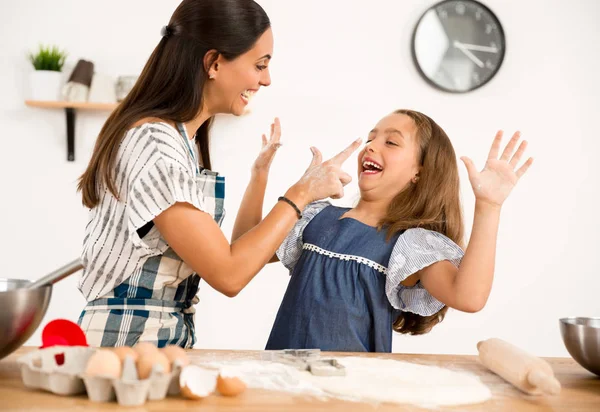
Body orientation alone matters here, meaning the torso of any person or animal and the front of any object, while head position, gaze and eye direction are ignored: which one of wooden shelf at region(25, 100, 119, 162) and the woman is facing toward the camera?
the wooden shelf

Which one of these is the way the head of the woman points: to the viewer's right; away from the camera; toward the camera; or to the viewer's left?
to the viewer's right

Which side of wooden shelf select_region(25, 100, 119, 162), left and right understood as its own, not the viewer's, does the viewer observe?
front

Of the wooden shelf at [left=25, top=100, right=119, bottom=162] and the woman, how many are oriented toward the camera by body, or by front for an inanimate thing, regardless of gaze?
1

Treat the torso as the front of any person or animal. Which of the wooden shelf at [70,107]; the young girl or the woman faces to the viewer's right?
the woman

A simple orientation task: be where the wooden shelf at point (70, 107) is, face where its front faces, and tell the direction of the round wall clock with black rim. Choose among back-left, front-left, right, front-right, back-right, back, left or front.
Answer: left

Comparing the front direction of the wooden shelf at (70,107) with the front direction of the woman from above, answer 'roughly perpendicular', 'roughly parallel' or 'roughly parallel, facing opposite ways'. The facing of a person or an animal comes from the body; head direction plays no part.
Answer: roughly perpendicular

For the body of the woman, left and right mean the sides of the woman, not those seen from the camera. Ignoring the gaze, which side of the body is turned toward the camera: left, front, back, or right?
right

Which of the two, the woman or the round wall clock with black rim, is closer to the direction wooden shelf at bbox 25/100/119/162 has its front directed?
the woman

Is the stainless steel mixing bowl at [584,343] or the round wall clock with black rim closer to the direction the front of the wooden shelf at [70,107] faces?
the stainless steel mixing bowl

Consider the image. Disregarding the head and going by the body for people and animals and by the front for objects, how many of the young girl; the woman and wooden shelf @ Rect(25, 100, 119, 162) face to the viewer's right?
1

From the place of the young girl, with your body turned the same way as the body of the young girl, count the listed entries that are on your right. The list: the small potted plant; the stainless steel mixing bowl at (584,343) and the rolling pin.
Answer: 1

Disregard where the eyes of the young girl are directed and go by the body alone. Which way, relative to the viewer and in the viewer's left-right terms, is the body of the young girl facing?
facing the viewer and to the left of the viewer

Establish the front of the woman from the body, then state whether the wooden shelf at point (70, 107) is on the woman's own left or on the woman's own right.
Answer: on the woman's own left
